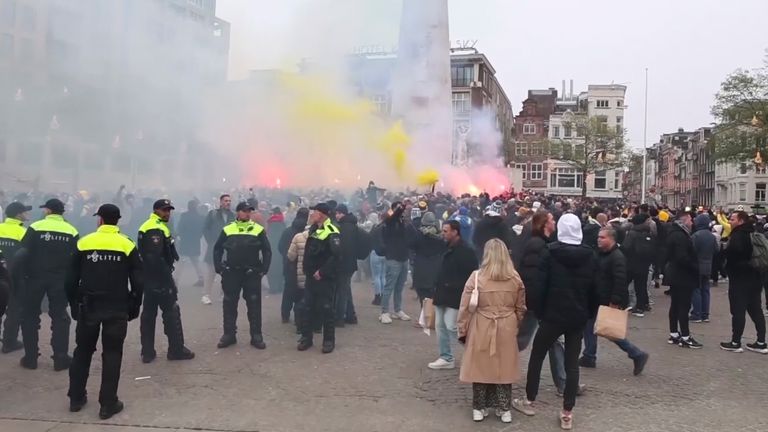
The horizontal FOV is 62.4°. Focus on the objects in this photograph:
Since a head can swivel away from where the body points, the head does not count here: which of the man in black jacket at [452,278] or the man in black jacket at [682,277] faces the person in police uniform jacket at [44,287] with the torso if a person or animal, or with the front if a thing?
the man in black jacket at [452,278]

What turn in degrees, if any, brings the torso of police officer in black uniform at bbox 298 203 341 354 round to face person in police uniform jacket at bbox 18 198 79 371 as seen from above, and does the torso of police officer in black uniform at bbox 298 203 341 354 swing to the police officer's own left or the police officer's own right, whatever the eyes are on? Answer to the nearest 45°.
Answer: approximately 45° to the police officer's own right

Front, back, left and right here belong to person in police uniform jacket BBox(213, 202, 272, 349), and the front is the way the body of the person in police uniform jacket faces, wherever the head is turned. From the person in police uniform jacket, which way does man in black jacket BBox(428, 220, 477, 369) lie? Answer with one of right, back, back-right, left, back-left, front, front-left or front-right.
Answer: front-left

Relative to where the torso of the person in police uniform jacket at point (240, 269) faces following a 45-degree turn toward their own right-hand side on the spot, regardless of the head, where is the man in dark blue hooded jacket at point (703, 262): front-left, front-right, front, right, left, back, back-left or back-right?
back-left

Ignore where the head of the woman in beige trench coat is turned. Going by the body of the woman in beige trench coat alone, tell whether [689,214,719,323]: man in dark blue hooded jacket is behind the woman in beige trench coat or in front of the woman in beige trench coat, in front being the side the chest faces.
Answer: in front

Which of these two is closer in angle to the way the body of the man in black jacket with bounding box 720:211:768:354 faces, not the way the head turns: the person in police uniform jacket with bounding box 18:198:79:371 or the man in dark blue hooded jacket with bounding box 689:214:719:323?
the person in police uniform jacket

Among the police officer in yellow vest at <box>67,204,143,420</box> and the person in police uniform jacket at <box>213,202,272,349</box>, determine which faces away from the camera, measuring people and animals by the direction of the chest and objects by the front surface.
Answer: the police officer in yellow vest at <box>67,204,143,420</box>

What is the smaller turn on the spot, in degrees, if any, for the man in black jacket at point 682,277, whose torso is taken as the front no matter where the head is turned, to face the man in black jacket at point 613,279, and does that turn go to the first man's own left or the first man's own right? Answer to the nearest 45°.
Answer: approximately 90° to the first man's own right

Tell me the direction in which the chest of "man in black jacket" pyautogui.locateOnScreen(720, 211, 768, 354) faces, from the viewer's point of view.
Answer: to the viewer's left
